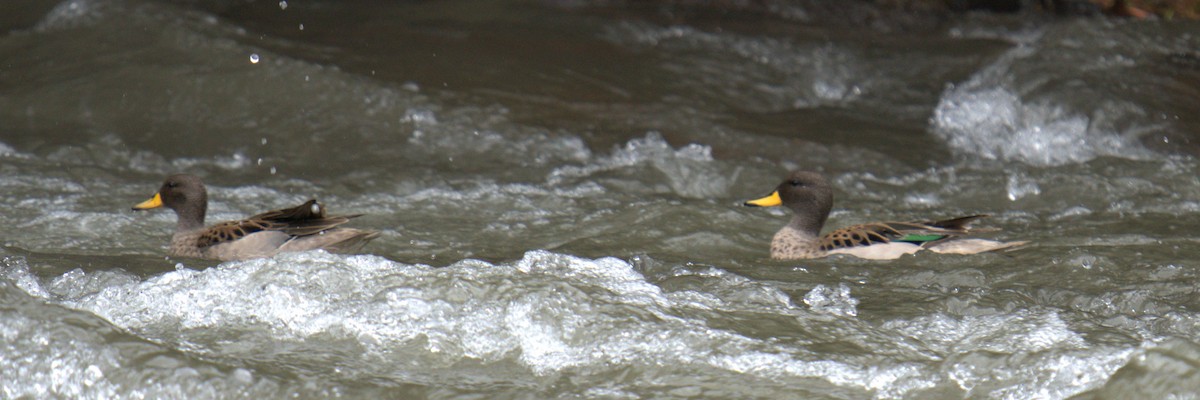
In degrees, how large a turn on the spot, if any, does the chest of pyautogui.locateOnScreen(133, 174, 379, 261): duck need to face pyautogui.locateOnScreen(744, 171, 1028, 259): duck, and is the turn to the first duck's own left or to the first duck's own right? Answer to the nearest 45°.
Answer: approximately 180°

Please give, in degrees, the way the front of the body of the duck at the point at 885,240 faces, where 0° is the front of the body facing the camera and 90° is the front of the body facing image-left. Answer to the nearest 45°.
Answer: approximately 90°

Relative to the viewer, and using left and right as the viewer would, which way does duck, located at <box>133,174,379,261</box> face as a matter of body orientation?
facing to the left of the viewer

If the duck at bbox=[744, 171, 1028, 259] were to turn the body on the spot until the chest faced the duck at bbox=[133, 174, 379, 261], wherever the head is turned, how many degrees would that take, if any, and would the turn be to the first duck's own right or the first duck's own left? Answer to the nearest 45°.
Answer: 0° — it already faces it

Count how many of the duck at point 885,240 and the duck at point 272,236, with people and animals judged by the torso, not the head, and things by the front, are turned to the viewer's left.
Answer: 2
